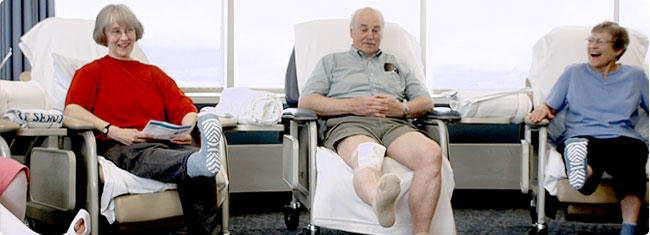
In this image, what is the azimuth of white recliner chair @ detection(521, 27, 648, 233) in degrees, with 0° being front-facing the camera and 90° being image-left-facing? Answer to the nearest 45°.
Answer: approximately 0°

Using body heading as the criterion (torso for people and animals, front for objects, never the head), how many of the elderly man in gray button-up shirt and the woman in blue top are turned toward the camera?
2

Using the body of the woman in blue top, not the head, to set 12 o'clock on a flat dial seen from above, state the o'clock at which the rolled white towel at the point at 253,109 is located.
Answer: The rolled white towel is roughly at 2 o'clock from the woman in blue top.

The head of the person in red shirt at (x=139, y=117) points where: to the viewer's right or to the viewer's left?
to the viewer's right

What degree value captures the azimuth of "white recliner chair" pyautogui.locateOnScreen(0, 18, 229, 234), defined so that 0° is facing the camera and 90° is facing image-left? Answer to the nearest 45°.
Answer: approximately 315°

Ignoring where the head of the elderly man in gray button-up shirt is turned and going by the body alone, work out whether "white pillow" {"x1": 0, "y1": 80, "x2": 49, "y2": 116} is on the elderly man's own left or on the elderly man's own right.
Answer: on the elderly man's own right
